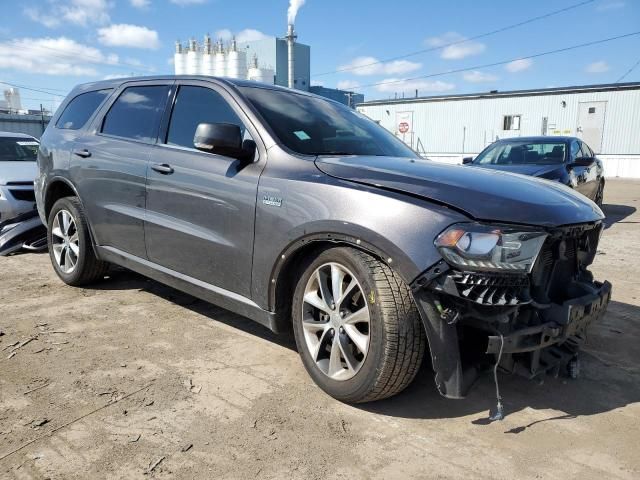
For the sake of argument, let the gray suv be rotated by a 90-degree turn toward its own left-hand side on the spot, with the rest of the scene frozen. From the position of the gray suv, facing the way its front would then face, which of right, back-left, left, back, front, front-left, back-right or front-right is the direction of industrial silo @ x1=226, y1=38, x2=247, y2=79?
front-left

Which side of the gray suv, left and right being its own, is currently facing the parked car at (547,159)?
left

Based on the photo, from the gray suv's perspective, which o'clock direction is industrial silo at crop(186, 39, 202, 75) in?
The industrial silo is roughly at 7 o'clock from the gray suv.

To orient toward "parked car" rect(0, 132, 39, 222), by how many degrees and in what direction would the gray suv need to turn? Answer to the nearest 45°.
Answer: approximately 180°

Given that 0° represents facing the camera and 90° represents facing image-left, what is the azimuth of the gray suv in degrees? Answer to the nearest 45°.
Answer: approximately 315°
